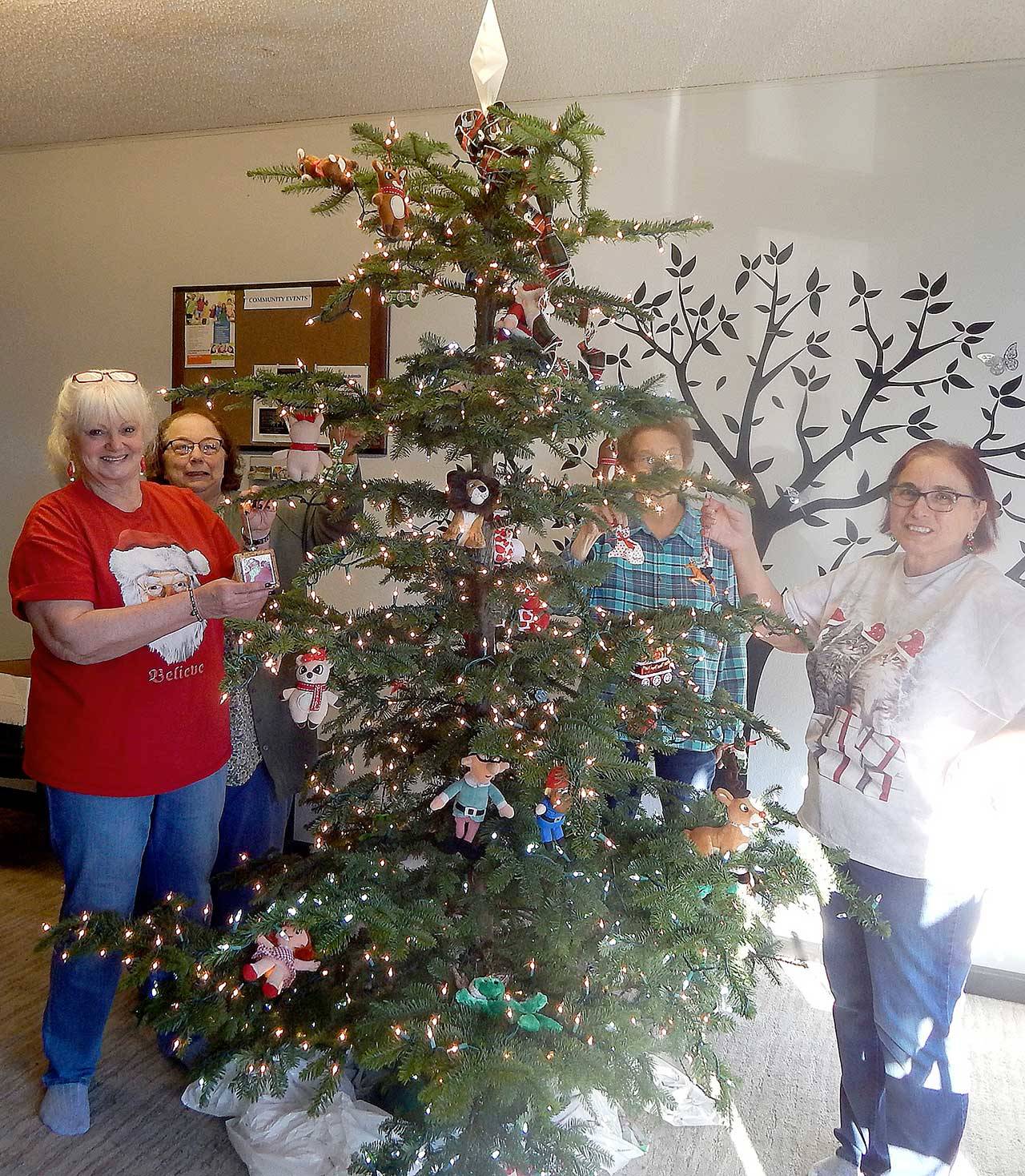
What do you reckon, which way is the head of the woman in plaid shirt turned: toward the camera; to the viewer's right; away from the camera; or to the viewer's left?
toward the camera

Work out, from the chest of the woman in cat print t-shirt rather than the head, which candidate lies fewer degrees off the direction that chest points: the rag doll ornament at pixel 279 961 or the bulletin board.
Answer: the rag doll ornament

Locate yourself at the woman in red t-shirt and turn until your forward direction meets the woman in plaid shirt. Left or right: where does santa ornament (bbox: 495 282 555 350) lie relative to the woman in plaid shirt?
right

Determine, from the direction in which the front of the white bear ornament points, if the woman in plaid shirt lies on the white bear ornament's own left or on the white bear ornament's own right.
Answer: on the white bear ornament's own left

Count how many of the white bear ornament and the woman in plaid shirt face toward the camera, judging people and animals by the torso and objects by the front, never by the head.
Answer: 2

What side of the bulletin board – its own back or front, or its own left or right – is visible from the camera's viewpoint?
front

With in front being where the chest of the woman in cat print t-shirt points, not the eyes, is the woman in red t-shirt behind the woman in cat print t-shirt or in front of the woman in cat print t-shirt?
in front

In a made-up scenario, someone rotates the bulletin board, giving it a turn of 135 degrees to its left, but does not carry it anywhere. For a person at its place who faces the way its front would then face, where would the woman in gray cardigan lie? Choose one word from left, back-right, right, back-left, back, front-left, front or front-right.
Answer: back-right

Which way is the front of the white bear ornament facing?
toward the camera

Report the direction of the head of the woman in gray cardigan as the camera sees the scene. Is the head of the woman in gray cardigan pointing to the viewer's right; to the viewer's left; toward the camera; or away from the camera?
toward the camera

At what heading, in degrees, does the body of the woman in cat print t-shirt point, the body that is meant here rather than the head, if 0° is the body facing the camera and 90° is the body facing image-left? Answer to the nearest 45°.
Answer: approximately 45°

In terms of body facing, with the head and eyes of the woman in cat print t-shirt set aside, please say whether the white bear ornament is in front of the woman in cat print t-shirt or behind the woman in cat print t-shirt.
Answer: in front
